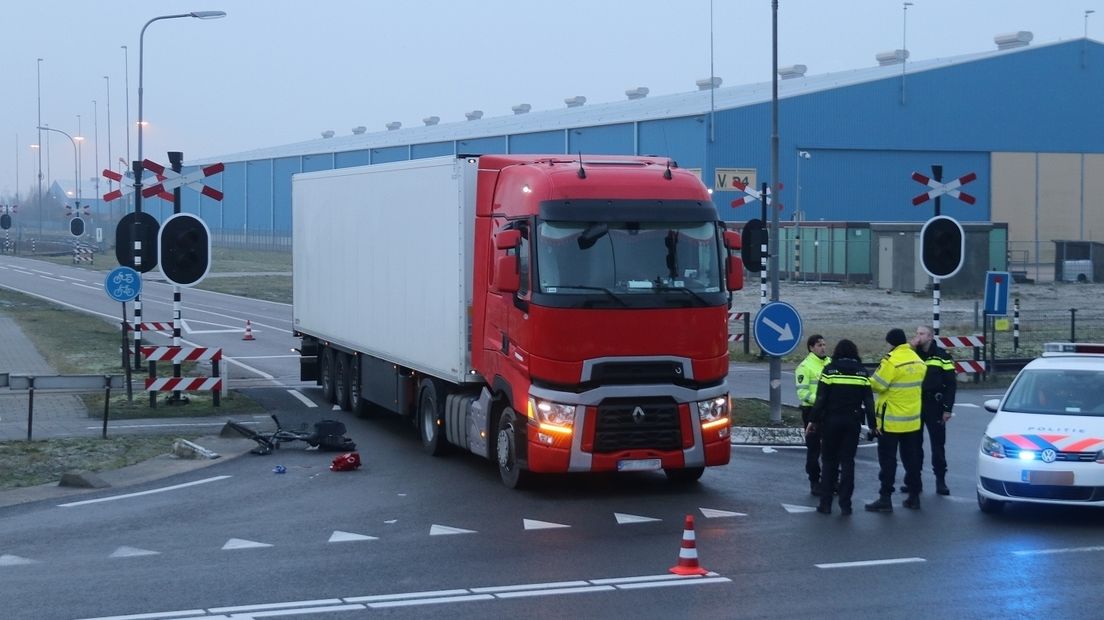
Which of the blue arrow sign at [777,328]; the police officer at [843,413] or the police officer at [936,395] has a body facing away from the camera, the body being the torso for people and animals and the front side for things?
the police officer at [843,413]

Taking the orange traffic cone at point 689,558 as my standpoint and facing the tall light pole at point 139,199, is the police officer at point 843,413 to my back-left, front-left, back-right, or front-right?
front-right

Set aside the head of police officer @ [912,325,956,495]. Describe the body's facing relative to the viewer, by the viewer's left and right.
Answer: facing the viewer and to the left of the viewer

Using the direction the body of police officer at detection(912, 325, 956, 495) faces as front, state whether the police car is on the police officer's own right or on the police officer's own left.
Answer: on the police officer's own left

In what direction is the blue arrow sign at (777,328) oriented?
toward the camera

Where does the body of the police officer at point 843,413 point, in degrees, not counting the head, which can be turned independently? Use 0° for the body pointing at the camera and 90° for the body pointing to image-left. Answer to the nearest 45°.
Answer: approximately 180°

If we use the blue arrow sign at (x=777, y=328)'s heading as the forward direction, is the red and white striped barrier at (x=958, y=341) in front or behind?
behind

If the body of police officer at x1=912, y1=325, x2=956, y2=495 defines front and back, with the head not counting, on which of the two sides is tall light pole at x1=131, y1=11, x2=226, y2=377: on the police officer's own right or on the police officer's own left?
on the police officer's own right

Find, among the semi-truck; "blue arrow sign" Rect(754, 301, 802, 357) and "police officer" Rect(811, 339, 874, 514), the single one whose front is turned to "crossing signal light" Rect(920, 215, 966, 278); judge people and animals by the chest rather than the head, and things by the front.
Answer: the police officer

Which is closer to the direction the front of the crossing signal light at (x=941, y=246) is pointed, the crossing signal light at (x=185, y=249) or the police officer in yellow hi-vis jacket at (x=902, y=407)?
the police officer in yellow hi-vis jacket

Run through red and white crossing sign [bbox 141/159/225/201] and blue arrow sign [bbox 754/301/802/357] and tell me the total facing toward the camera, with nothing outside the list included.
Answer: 2

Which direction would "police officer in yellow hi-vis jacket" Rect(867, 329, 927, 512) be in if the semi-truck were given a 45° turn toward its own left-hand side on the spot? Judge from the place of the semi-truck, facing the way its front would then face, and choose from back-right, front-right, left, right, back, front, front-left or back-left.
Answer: front

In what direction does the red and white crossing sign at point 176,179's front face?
toward the camera

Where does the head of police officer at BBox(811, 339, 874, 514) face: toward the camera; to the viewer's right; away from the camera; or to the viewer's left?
away from the camera

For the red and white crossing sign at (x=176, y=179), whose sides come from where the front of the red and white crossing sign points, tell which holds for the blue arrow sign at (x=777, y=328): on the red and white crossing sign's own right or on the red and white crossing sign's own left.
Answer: on the red and white crossing sign's own left
